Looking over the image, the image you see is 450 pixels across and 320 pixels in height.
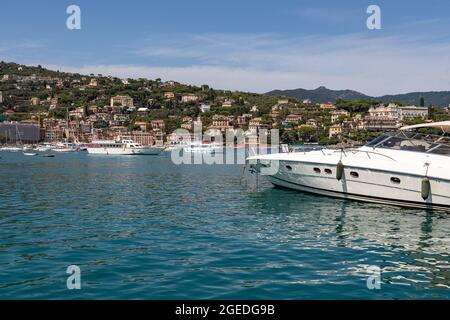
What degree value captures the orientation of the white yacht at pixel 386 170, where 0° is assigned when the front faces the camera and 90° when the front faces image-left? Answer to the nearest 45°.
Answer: approximately 135°
